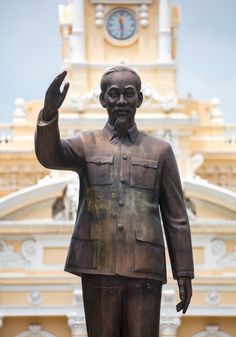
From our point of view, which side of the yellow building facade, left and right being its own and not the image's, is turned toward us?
front

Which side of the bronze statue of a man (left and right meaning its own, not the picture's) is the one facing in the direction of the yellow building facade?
back

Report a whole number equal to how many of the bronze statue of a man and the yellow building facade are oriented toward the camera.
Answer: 2

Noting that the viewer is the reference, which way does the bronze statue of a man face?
facing the viewer

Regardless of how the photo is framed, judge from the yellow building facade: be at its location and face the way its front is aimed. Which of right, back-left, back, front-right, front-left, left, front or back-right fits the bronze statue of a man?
front
